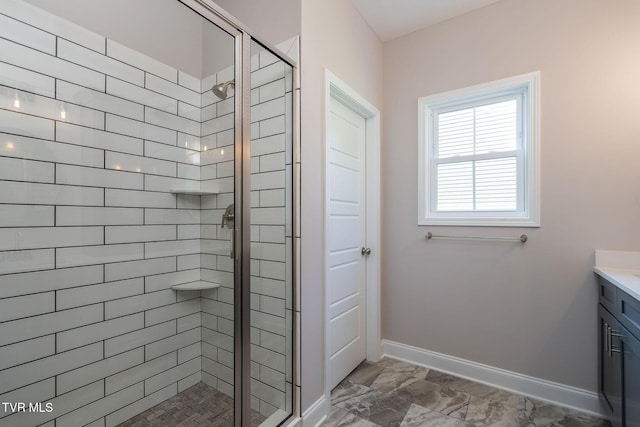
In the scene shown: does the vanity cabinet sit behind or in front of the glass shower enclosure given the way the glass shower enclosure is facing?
in front

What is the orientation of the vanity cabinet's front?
to the viewer's left

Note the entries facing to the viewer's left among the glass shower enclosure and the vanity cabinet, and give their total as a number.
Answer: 1

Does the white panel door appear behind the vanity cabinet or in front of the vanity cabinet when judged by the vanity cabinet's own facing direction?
in front

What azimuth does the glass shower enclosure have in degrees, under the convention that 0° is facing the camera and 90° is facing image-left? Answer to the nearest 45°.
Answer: approximately 315°

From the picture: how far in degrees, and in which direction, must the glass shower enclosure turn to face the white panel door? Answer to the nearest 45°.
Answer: approximately 45° to its left
